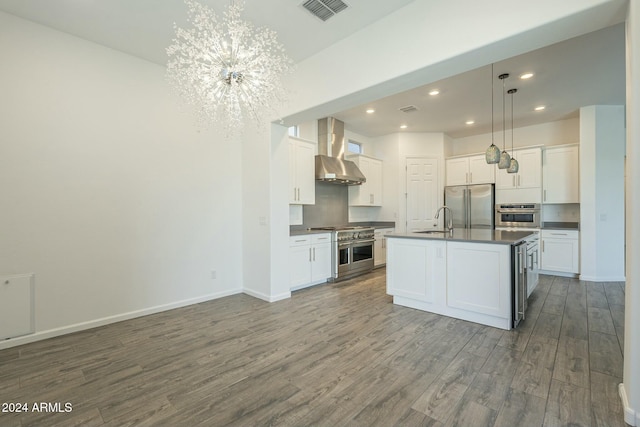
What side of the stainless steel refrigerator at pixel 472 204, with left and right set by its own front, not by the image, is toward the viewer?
front

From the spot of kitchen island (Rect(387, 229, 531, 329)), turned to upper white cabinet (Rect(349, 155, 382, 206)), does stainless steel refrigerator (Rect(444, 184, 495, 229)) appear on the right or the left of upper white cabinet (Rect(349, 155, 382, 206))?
right

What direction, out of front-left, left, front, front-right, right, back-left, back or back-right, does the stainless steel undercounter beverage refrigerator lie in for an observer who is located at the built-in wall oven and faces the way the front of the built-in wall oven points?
front

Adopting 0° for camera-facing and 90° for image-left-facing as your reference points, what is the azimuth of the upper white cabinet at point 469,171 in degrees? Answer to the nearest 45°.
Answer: approximately 0°

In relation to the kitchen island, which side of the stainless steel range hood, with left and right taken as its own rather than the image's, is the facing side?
front

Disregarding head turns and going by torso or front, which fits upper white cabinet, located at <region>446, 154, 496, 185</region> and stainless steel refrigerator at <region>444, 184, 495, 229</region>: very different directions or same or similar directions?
same or similar directions

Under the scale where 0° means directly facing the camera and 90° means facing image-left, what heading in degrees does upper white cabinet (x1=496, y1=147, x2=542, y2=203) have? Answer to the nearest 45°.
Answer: approximately 0°

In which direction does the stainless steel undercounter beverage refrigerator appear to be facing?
to the viewer's right

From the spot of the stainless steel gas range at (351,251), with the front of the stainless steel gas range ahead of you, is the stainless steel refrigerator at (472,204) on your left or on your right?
on your left

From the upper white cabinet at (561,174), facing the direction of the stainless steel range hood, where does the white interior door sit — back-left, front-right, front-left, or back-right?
front-right

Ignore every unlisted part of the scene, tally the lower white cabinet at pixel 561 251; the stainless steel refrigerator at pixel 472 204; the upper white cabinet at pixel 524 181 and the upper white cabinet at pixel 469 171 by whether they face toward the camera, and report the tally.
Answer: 4

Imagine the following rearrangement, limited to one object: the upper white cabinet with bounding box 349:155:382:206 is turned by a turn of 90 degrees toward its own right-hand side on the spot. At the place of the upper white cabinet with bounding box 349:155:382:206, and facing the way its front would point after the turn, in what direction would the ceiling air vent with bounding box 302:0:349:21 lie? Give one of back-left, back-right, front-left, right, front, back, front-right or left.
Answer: front-left

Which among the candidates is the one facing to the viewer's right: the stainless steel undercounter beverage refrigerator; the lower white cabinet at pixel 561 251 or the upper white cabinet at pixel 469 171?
the stainless steel undercounter beverage refrigerator
